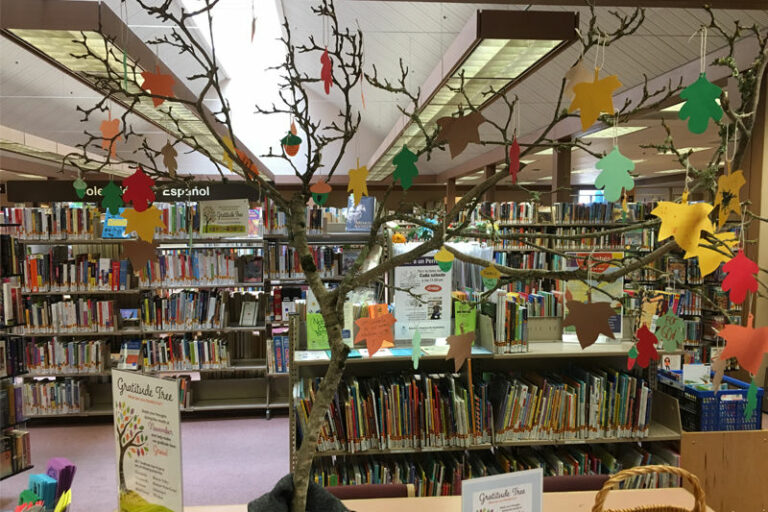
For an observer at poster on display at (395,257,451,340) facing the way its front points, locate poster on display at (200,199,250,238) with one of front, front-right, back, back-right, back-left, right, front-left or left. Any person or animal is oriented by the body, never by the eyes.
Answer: back-right

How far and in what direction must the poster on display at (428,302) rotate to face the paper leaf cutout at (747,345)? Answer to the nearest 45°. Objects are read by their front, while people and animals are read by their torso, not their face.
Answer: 0° — it already faces it

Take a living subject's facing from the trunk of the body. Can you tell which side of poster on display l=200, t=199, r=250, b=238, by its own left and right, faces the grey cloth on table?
front

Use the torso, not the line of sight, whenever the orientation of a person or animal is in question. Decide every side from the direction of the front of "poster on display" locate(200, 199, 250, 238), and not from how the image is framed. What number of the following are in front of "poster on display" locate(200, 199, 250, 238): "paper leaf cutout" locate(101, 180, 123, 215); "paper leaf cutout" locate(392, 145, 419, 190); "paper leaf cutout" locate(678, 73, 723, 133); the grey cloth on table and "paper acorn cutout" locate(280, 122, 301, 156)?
5

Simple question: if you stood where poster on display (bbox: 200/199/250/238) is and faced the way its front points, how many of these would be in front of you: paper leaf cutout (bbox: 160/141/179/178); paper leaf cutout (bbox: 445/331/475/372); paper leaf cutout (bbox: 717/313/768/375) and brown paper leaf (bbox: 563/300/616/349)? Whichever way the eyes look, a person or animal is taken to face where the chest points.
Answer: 4

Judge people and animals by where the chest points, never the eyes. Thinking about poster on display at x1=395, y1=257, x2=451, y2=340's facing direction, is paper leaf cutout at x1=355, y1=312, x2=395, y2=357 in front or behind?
in front

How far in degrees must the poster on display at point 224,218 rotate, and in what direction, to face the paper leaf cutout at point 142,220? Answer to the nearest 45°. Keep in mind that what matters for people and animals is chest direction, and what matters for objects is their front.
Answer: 0° — it already faces it

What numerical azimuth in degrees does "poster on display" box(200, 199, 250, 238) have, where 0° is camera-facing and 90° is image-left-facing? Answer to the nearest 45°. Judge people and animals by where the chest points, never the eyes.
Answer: approximately 0°

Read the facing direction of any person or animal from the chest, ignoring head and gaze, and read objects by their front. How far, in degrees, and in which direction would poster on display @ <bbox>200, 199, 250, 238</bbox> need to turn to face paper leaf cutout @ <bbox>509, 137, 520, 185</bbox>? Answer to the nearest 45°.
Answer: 0° — it already faces it

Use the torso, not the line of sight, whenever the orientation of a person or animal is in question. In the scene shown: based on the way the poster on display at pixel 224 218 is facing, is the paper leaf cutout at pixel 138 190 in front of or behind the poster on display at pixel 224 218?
in front

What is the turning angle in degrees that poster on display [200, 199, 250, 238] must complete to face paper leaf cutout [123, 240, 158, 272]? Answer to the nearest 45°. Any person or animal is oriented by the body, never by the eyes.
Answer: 0° — it already faces it

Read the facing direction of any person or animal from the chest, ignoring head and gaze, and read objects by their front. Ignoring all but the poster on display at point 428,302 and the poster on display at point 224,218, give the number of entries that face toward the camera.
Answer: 2

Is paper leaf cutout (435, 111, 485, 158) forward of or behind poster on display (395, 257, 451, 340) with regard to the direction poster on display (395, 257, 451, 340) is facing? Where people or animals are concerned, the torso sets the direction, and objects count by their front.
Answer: forward
